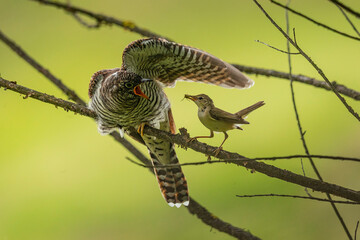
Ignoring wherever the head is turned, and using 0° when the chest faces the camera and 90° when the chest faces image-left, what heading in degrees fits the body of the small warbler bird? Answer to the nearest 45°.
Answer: approximately 90°

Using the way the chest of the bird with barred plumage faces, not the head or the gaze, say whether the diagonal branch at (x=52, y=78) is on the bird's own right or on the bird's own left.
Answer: on the bird's own right

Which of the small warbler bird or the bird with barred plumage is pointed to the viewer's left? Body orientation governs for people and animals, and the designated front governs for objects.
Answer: the small warbler bird

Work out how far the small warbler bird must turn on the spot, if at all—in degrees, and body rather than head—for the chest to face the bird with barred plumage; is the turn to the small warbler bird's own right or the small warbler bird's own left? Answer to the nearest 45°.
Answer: approximately 45° to the small warbler bird's own right

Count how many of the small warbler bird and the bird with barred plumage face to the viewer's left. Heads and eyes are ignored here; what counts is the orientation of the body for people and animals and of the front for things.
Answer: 1

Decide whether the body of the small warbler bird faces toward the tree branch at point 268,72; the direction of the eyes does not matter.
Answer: no

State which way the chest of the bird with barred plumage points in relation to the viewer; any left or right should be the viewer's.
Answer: facing the viewer

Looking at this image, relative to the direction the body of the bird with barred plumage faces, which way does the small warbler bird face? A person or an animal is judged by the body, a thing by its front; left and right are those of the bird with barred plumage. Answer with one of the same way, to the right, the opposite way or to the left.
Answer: to the right
